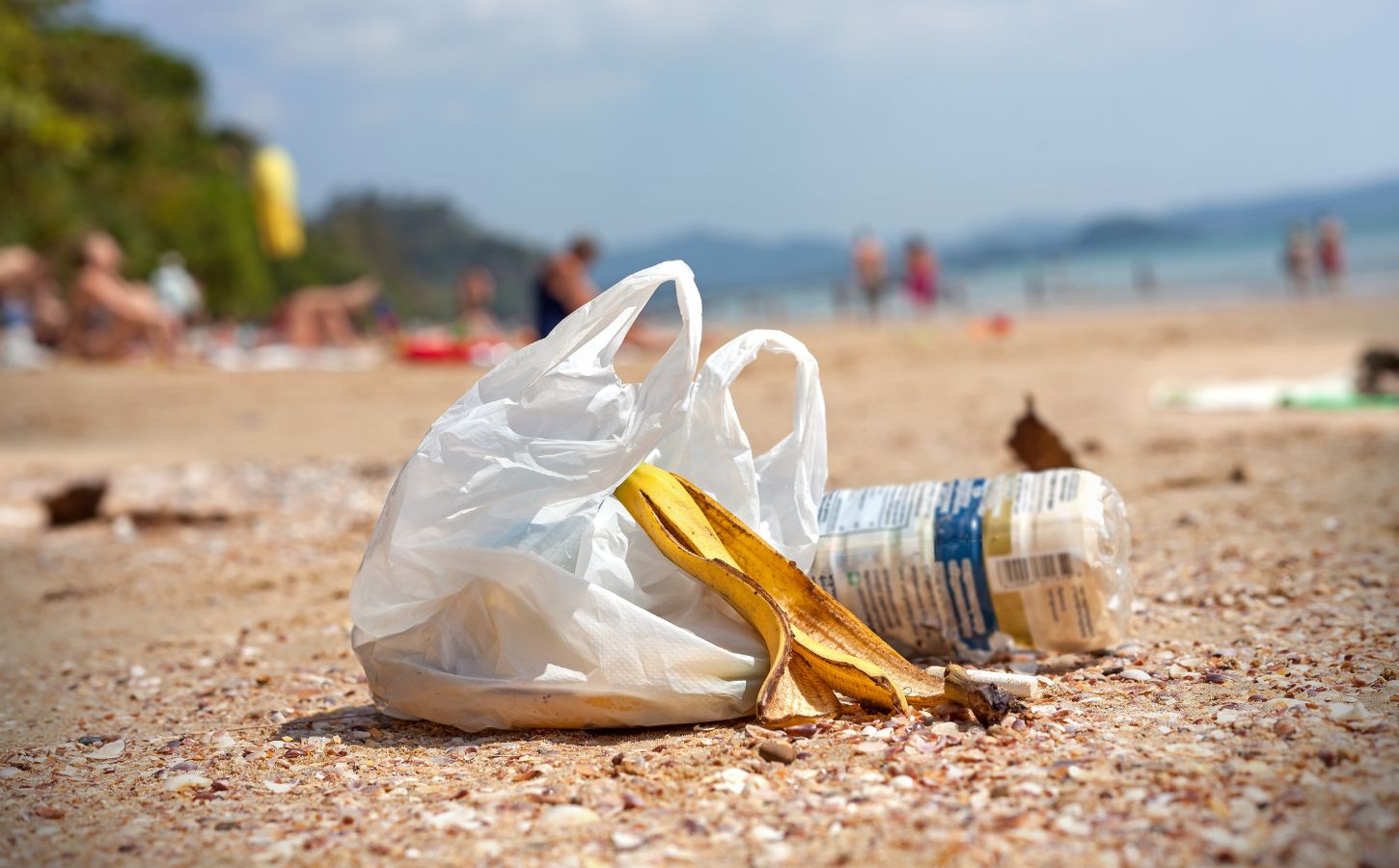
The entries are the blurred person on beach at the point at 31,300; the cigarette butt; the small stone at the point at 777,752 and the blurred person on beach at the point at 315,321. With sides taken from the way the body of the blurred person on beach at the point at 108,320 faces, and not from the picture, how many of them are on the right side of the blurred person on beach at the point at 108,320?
2

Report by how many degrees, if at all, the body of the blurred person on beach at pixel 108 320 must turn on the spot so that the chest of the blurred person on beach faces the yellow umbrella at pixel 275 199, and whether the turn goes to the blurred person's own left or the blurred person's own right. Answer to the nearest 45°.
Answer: approximately 45° to the blurred person's own left

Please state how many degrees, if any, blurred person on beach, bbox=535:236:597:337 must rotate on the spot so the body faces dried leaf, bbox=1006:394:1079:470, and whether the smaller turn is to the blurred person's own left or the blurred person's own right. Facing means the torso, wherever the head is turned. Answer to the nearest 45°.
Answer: approximately 90° to the blurred person's own right

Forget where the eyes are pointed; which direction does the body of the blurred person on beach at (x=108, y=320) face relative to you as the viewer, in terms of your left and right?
facing to the right of the viewer

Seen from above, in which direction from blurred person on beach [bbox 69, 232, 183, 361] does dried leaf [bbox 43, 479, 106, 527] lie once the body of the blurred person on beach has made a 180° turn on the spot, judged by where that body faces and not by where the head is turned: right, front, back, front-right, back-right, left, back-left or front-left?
left
